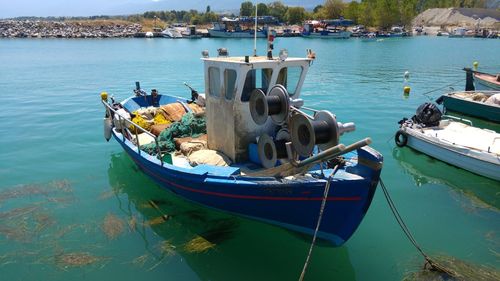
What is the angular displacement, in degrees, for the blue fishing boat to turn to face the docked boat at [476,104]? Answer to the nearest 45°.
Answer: approximately 90° to its left

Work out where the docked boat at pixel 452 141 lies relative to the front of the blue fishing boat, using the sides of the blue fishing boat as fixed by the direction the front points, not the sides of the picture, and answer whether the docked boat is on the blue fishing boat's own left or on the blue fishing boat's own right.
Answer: on the blue fishing boat's own left

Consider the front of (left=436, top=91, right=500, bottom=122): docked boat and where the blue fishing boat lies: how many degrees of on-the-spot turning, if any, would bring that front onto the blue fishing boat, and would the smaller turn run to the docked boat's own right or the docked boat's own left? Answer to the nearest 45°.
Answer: approximately 45° to the docked boat's own right

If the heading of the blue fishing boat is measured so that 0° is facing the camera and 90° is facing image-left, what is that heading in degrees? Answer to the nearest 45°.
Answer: approximately 315°

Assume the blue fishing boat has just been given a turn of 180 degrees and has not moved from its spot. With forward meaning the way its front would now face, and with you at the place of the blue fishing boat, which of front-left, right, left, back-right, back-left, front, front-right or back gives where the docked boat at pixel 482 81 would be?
right
